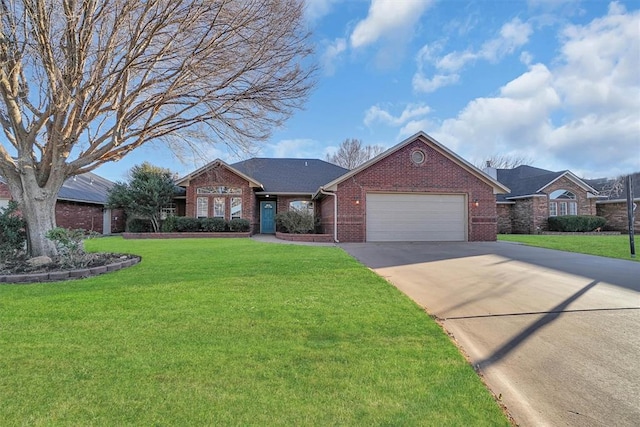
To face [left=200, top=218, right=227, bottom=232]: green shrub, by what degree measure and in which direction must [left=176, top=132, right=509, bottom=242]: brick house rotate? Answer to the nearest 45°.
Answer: approximately 90° to its right

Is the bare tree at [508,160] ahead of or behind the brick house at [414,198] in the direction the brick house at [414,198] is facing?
behind

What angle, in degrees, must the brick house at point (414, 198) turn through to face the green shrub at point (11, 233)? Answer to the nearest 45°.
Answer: approximately 45° to its right

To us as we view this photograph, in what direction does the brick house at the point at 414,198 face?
facing the viewer

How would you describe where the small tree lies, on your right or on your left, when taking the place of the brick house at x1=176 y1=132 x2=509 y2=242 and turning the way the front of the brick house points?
on your right

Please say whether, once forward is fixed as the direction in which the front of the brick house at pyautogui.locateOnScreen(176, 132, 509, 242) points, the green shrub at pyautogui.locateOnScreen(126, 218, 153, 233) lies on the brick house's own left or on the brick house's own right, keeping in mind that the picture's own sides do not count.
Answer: on the brick house's own right

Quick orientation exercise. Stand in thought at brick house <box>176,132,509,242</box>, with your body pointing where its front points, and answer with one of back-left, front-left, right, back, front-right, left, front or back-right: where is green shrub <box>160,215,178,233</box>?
right

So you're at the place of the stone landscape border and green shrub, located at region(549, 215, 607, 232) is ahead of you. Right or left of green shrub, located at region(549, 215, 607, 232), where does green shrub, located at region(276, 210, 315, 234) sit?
left

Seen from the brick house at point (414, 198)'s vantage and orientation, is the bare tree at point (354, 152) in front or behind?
behind

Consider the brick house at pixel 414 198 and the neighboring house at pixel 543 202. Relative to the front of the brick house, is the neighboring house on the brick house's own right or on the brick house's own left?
on the brick house's own left

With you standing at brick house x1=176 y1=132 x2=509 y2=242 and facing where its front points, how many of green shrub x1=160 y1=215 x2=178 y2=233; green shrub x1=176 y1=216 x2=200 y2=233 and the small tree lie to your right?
3

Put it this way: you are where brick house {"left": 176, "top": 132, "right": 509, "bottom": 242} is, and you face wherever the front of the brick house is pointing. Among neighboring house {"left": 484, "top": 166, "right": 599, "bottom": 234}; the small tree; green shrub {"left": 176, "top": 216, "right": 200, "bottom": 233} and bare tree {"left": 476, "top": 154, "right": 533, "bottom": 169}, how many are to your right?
2

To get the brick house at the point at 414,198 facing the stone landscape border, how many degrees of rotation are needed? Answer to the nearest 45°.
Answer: approximately 45° to its right
